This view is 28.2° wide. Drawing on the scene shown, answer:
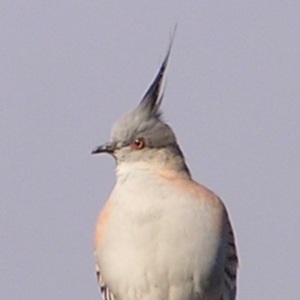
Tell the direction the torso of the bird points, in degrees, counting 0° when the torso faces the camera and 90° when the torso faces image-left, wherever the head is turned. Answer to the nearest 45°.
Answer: approximately 45°
